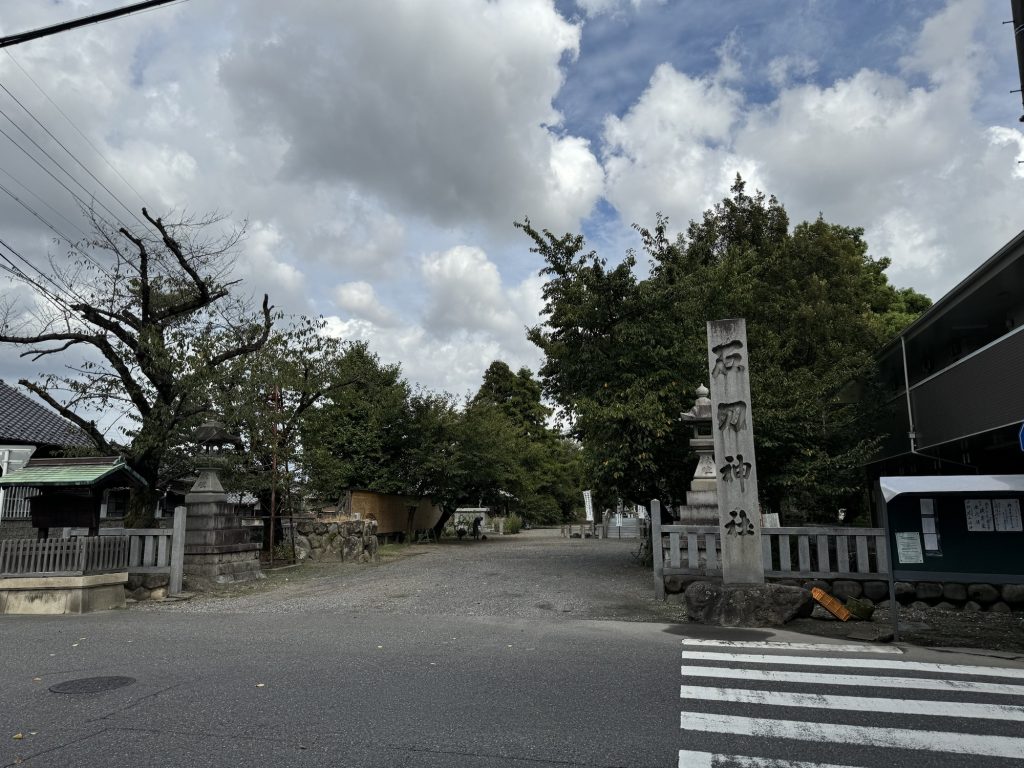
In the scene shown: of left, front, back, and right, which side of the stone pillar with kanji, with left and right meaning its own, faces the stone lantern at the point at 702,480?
back

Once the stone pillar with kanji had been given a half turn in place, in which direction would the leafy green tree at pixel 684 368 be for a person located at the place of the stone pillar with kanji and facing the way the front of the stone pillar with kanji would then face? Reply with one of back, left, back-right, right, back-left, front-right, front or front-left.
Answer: front

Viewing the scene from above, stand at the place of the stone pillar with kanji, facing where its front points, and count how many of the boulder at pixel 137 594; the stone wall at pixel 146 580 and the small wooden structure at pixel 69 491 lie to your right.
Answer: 3

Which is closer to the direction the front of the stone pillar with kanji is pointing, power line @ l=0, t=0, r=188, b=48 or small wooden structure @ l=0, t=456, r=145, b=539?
the power line

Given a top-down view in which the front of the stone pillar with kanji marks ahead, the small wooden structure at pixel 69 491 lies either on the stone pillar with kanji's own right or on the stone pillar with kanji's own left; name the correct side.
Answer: on the stone pillar with kanji's own right

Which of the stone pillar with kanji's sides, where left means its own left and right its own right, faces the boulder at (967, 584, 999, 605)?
left

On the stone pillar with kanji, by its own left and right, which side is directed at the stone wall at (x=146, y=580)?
right

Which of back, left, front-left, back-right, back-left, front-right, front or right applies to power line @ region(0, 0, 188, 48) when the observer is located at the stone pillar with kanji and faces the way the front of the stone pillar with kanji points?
front-right

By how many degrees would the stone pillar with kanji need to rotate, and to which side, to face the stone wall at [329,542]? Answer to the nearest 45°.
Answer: approximately 135° to its right

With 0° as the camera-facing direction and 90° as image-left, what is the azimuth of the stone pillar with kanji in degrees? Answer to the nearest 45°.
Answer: approximately 0°
